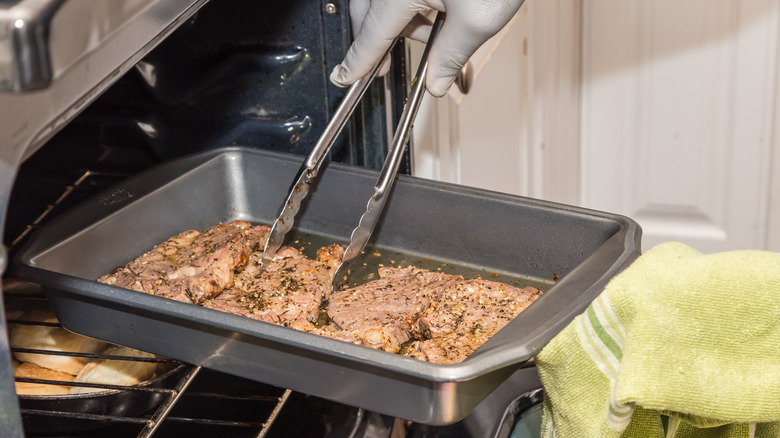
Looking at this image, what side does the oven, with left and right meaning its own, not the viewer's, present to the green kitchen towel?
front

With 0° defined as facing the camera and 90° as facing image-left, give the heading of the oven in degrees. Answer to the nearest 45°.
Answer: approximately 315°
